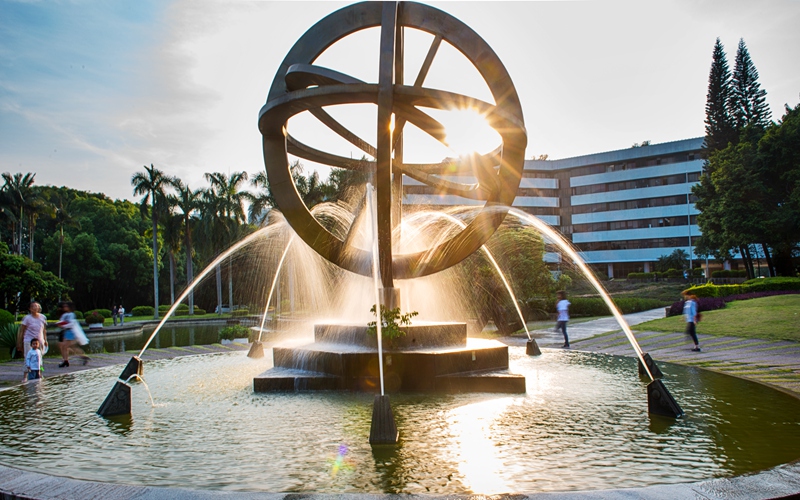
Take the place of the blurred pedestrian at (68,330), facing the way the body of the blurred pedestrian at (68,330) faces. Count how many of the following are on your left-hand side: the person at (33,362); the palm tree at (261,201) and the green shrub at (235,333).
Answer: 1

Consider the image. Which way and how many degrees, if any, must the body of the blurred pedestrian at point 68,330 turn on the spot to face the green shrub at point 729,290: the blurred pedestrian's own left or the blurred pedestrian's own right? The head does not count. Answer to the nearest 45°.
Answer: approximately 180°

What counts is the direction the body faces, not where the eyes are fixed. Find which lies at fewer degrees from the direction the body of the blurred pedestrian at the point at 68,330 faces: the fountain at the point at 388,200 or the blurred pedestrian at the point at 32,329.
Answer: the blurred pedestrian

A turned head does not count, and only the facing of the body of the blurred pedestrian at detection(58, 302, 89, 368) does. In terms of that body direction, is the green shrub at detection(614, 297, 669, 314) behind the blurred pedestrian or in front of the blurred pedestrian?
behind

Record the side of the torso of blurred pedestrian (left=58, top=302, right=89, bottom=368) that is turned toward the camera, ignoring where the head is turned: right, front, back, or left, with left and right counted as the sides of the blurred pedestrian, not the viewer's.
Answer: left

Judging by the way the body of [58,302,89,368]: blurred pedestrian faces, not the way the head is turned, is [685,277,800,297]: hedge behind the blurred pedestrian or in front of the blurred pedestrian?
behind
